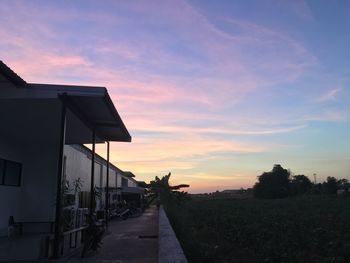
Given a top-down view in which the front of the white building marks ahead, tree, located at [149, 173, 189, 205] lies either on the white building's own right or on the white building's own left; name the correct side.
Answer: on the white building's own left

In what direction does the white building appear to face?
to the viewer's right
